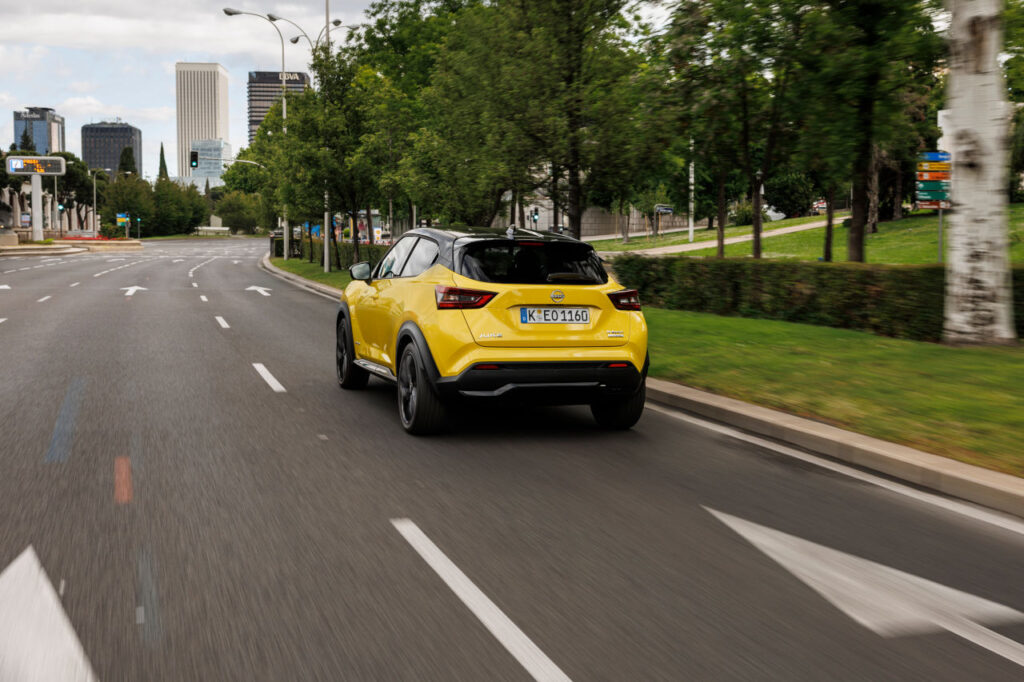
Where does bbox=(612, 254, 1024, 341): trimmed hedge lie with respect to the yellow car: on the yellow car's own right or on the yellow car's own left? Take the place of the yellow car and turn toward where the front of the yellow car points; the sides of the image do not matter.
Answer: on the yellow car's own right

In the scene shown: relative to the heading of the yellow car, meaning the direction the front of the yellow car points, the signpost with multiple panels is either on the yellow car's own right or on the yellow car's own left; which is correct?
on the yellow car's own right

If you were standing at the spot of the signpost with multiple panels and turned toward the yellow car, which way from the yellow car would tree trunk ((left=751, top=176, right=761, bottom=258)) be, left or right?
right

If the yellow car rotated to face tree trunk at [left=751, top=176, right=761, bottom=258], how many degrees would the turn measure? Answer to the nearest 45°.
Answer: approximately 45° to its right

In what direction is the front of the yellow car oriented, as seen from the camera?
facing away from the viewer and to the left of the viewer

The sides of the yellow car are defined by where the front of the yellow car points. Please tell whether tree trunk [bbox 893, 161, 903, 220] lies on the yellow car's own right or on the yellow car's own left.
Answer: on the yellow car's own right

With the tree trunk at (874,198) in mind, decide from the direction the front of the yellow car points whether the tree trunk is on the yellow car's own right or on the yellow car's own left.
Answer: on the yellow car's own right
